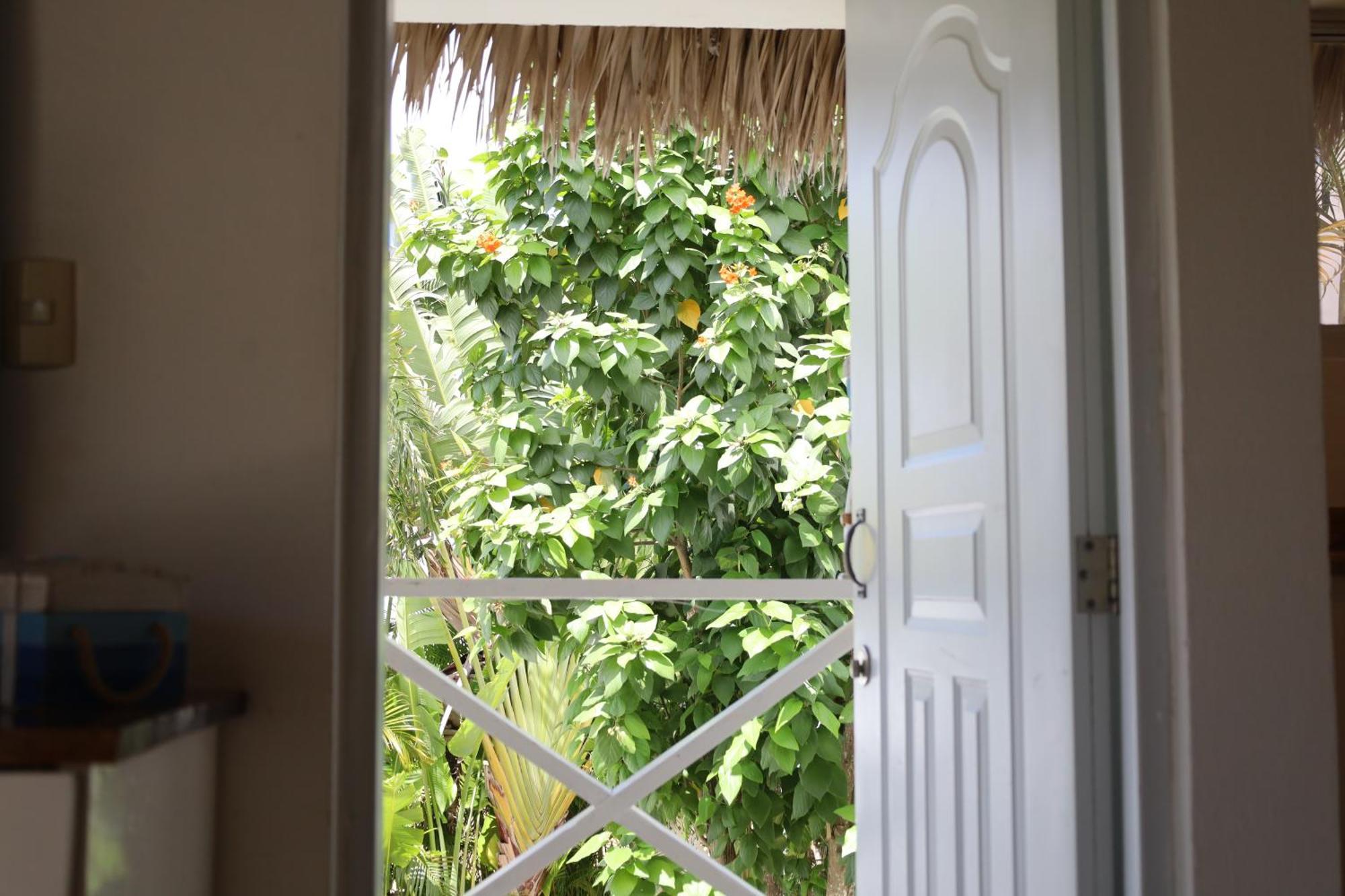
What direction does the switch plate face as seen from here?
toward the camera

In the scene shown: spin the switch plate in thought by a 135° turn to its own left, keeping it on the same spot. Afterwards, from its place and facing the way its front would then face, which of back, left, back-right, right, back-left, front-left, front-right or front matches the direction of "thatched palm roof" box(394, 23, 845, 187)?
front

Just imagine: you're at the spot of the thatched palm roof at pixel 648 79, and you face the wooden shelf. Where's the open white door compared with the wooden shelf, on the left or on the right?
left

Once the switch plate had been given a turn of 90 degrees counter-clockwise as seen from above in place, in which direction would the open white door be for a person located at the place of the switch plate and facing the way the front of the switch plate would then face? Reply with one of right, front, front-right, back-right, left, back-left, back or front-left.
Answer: front
